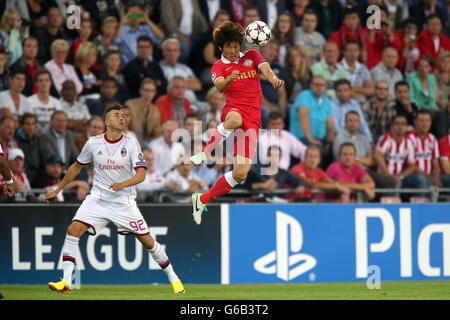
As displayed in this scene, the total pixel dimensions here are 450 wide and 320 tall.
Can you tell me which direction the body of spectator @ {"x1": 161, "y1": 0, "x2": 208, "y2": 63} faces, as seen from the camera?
toward the camera

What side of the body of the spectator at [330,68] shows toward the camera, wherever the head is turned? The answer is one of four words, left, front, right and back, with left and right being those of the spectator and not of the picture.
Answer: front

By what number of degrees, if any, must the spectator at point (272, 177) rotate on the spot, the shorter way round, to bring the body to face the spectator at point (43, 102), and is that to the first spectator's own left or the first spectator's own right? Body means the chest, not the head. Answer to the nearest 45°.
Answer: approximately 90° to the first spectator's own right

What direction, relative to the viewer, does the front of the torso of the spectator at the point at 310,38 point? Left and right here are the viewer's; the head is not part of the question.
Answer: facing the viewer

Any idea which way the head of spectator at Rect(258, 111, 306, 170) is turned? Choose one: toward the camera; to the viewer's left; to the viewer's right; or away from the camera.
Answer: toward the camera

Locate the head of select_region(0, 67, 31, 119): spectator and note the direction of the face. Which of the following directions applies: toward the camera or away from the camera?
toward the camera

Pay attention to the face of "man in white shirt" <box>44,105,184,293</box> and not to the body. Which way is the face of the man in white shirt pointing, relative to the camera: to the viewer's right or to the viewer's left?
to the viewer's right

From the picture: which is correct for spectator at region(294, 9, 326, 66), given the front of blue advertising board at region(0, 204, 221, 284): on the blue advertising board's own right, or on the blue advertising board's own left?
on the blue advertising board's own left

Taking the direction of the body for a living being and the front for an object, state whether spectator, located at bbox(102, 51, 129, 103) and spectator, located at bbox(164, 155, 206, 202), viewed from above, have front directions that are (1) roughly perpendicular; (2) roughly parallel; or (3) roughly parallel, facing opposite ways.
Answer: roughly parallel

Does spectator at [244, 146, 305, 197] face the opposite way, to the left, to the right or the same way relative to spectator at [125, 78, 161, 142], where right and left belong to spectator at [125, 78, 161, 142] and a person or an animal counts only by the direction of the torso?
the same way

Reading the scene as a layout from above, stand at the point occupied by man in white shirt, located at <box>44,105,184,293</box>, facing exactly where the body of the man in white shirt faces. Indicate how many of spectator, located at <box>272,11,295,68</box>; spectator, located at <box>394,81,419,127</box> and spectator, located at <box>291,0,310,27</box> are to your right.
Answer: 0

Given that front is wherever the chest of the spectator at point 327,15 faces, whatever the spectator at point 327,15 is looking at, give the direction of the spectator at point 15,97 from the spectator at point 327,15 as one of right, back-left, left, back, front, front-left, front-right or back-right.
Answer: front-right

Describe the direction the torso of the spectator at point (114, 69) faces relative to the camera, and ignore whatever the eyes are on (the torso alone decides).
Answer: toward the camera

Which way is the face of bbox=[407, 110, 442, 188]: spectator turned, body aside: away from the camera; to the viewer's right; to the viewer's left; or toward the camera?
toward the camera

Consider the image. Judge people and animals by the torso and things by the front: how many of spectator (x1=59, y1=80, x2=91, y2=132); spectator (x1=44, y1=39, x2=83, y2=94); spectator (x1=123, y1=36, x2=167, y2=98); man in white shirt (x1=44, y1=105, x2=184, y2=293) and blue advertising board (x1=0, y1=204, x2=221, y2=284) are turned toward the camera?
5

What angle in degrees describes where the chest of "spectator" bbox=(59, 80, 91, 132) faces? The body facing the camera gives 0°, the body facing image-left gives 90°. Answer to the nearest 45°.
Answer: approximately 0°

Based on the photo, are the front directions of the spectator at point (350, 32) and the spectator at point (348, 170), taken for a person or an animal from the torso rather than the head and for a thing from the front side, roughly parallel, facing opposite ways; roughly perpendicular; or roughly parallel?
roughly parallel
